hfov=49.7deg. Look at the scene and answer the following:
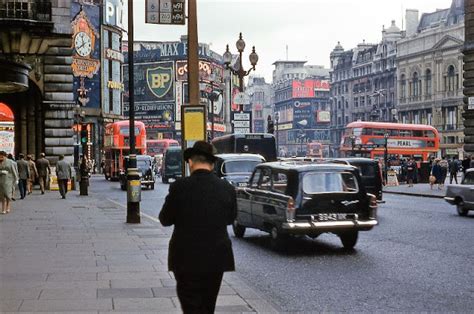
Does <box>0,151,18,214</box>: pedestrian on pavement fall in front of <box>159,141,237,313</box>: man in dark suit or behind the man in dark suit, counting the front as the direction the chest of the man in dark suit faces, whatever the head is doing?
in front

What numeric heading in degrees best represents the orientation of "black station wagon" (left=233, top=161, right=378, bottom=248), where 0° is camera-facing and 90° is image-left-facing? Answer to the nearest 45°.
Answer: approximately 135°

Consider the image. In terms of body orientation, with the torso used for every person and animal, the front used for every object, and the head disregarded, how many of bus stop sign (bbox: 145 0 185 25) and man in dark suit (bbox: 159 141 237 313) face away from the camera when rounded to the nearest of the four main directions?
1

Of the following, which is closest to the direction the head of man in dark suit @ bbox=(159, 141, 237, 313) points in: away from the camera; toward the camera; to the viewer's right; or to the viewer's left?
away from the camera

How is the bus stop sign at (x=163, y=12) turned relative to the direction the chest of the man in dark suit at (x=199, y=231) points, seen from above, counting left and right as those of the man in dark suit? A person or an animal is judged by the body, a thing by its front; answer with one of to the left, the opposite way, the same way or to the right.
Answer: the opposite way

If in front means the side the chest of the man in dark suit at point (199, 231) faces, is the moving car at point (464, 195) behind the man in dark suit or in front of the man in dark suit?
in front

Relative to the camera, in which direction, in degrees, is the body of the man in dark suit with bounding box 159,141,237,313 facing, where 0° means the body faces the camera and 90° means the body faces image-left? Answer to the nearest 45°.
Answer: approximately 180°

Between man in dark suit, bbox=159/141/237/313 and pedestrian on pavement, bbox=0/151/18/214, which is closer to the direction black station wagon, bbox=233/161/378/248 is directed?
the pedestrian on pavement

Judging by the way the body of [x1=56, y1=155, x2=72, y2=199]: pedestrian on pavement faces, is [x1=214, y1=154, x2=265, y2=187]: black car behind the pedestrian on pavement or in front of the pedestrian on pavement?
behind
